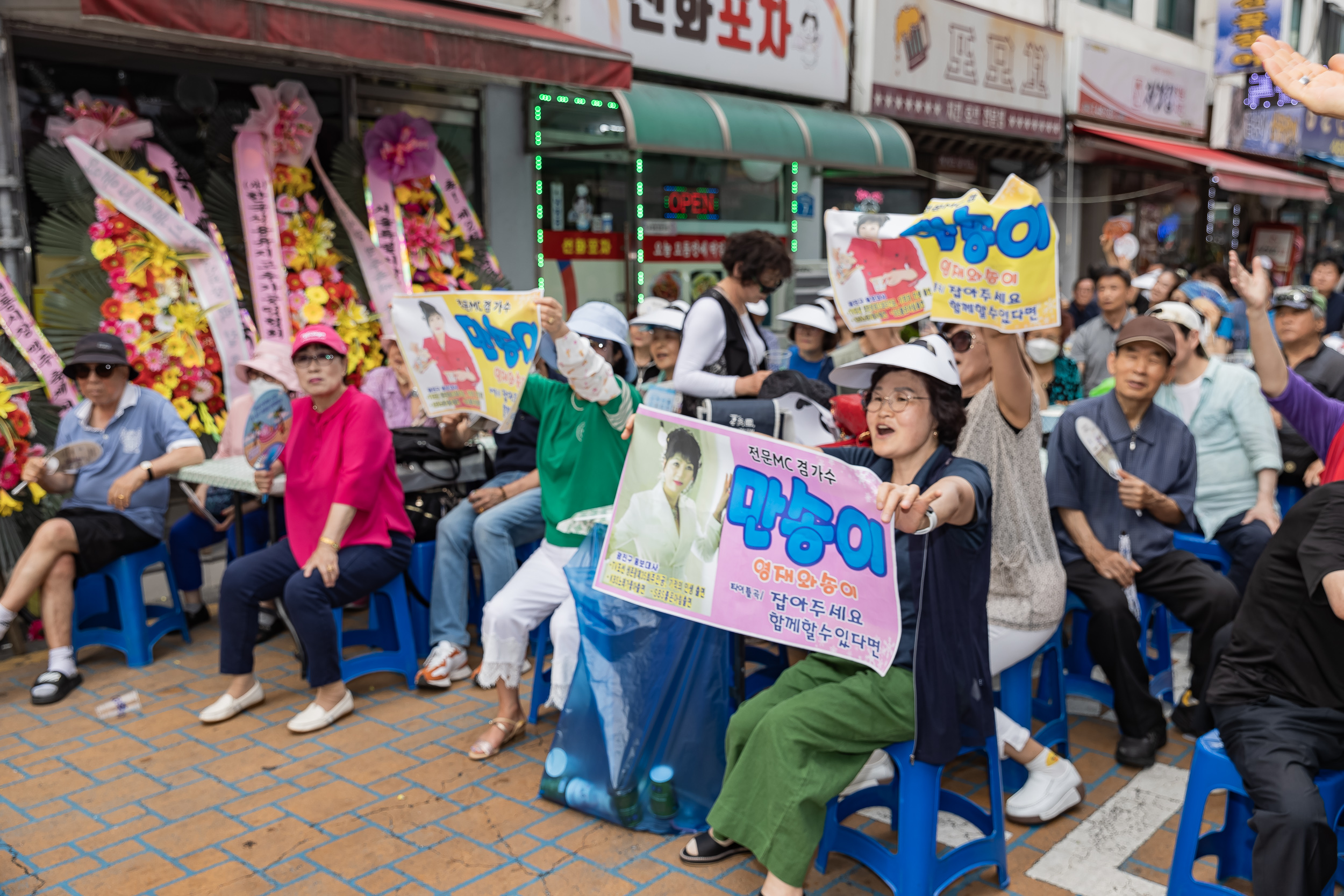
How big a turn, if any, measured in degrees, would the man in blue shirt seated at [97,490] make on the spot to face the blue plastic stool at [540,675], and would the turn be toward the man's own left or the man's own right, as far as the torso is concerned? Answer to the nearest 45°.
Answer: approximately 90° to the man's own left

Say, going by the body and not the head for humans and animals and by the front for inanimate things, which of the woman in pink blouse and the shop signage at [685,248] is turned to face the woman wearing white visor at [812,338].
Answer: the shop signage

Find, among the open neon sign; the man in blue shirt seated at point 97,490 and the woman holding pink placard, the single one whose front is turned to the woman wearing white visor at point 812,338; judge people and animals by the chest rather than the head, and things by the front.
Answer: the open neon sign

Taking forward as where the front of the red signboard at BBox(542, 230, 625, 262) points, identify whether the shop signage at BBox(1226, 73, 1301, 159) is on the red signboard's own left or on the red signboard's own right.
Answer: on the red signboard's own left

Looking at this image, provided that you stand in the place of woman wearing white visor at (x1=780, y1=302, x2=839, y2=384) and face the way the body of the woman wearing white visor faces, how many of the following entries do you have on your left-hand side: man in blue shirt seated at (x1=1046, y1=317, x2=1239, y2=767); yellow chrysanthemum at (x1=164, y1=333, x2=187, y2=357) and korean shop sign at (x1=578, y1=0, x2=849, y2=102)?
1

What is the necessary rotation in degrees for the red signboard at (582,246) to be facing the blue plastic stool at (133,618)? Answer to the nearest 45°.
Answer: approximately 45° to its right

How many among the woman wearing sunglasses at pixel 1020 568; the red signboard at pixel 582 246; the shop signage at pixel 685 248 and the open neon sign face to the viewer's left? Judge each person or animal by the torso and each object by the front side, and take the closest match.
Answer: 1

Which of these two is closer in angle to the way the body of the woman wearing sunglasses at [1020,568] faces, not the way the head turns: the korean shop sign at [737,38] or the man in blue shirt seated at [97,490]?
the man in blue shirt seated

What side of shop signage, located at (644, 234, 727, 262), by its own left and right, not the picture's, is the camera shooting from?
front

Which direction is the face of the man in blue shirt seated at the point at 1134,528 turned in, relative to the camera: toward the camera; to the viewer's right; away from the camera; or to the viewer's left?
toward the camera

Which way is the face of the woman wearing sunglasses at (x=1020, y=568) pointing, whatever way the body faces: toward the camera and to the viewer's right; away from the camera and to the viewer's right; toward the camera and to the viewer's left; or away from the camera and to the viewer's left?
toward the camera and to the viewer's left

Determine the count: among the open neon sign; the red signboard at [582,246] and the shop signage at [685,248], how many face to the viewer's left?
0

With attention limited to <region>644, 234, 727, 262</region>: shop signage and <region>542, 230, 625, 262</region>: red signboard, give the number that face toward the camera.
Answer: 2

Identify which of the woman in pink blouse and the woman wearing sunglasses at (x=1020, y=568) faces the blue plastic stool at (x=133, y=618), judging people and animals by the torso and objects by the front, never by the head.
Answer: the woman wearing sunglasses

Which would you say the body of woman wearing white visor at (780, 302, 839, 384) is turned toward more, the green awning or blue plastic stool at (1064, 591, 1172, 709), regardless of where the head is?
the blue plastic stool

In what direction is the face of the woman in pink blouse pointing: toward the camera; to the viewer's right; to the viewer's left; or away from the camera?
toward the camera

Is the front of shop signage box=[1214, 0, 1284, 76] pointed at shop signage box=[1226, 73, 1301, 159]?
no

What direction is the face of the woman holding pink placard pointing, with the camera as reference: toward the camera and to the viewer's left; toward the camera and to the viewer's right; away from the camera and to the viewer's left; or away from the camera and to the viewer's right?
toward the camera and to the viewer's left

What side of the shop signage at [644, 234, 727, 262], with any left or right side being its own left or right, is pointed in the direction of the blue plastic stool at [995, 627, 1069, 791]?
front
